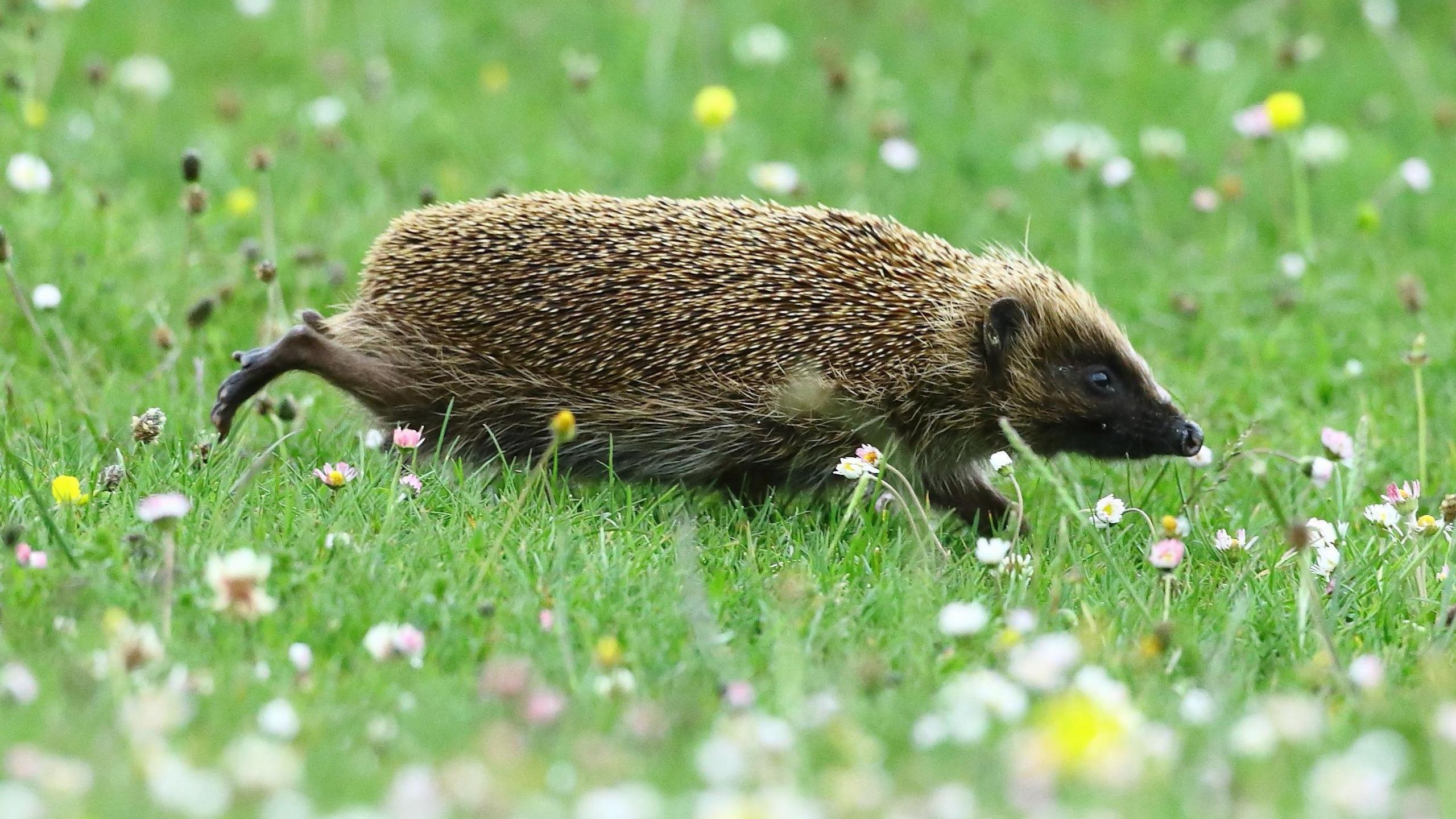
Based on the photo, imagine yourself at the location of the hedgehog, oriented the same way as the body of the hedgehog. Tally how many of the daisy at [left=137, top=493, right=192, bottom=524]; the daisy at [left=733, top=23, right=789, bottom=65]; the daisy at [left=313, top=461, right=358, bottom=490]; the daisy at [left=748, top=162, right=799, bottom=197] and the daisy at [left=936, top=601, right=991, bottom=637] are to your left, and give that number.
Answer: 2

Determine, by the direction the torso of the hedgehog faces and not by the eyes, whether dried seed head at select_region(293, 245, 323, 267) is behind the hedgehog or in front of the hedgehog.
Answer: behind

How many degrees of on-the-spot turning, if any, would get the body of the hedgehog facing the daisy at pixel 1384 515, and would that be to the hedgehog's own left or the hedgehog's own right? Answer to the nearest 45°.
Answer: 0° — it already faces it

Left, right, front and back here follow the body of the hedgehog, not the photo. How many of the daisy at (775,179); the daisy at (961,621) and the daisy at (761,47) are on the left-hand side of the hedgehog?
2

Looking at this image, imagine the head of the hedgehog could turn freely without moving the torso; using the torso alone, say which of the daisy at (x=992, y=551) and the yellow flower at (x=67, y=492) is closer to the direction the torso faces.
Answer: the daisy

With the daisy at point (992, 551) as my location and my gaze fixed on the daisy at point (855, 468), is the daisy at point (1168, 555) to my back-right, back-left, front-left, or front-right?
back-right

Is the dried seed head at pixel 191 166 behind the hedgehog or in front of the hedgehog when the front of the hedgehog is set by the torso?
behind

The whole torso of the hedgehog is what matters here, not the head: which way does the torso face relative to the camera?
to the viewer's right

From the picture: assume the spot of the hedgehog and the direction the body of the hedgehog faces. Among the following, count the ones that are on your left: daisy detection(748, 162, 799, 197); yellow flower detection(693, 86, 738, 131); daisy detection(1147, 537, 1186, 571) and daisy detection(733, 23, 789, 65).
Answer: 3

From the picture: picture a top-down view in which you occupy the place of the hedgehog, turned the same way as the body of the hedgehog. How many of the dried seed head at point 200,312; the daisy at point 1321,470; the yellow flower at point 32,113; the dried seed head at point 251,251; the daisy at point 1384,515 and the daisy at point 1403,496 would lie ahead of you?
3

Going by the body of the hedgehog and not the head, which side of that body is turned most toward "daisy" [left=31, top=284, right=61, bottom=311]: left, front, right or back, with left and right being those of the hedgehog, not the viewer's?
back

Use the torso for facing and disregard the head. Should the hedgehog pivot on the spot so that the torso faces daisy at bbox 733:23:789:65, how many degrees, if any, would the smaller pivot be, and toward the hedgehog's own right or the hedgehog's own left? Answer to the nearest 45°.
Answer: approximately 90° to the hedgehog's own left

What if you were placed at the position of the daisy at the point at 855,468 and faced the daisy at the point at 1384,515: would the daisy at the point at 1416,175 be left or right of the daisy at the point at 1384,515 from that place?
left

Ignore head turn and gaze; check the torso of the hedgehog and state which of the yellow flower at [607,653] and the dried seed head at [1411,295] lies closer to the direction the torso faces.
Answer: the dried seed head

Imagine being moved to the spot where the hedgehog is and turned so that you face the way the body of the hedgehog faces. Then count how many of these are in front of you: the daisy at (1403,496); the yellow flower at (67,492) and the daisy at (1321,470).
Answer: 2

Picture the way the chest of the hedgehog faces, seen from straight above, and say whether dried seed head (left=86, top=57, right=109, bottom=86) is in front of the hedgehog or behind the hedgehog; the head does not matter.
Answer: behind

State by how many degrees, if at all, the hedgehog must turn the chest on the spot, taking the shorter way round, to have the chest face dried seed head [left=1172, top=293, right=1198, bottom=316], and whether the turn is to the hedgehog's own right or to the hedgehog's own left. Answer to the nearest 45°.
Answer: approximately 45° to the hedgehog's own left
